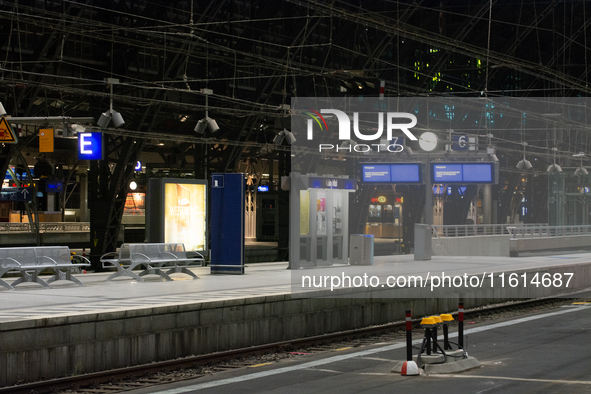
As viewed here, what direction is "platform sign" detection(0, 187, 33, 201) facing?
toward the camera

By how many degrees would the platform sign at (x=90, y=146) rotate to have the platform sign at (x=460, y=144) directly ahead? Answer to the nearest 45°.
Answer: approximately 135° to its left

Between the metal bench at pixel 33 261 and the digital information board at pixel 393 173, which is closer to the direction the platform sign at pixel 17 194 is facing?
the metal bench

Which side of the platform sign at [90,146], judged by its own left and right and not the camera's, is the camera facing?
front

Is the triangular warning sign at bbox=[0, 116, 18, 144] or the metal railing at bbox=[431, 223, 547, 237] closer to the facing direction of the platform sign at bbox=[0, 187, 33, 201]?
the triangular warning sign

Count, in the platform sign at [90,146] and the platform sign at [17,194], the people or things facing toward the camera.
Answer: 2

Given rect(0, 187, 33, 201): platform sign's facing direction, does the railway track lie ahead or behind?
ahead

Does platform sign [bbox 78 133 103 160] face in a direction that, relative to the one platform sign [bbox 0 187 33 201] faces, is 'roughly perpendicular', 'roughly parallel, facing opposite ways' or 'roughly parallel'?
roughly parallel

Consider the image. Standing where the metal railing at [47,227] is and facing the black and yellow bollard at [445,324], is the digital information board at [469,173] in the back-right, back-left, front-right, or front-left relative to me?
front-left

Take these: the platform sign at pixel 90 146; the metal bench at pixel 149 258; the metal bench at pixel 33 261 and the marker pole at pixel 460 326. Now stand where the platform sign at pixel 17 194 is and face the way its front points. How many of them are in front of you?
4

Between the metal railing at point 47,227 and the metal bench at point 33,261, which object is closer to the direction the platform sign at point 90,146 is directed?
the metal bench

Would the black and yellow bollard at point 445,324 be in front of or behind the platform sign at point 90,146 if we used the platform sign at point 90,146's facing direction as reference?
in front

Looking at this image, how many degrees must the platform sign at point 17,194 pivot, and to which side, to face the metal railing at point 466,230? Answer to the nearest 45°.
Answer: approximately 45° to its left

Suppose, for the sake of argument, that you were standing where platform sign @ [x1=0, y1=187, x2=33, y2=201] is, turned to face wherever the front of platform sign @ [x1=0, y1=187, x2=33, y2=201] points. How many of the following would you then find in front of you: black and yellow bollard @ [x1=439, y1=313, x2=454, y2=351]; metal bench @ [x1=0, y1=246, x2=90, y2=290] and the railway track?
3
